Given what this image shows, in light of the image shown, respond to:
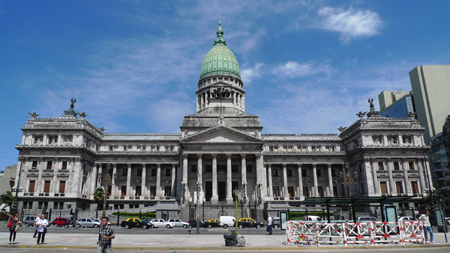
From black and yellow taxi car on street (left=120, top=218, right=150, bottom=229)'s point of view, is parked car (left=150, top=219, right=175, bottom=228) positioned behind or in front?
behind

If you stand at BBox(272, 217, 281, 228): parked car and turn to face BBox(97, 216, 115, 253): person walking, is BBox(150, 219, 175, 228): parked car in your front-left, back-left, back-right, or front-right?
front-right

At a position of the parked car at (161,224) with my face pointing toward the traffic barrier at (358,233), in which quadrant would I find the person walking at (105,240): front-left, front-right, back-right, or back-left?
front-right

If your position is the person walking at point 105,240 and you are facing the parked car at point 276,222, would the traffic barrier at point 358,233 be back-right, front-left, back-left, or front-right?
front-right
